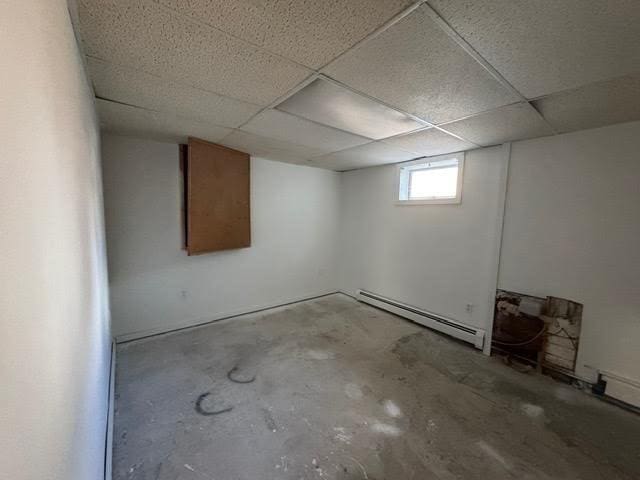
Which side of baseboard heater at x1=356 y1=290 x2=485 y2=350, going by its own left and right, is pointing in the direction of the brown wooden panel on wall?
front

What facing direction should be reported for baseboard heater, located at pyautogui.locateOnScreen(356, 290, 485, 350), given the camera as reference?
facing the viewer and to the left of the viewer
